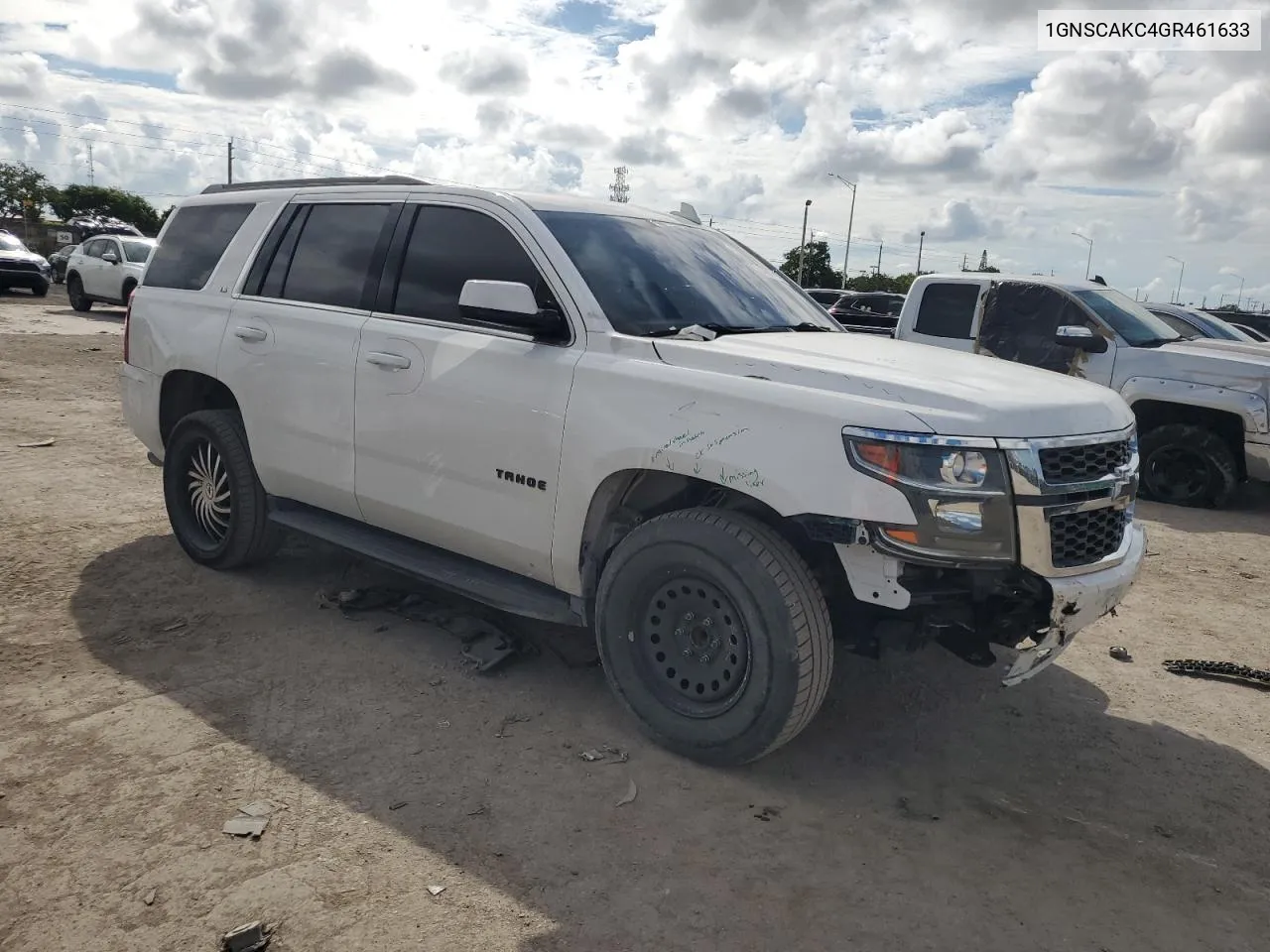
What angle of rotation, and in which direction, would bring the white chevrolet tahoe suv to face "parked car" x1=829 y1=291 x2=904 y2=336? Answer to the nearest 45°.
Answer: approximately 135° to its left

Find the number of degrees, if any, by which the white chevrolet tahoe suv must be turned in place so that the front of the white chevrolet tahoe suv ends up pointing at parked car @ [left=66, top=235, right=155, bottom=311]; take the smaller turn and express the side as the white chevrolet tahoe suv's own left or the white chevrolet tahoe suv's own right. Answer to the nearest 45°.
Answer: approximately 180°

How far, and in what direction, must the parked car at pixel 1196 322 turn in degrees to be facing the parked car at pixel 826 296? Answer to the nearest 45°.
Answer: approximately 180°

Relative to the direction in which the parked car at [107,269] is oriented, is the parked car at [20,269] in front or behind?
behind

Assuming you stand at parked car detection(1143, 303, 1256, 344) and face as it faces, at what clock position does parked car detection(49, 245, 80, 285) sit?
parked car detection(49, 245, 80, 285) is roughly at 5 o'clock from parked car detection(1143, 303, 1256, 344).

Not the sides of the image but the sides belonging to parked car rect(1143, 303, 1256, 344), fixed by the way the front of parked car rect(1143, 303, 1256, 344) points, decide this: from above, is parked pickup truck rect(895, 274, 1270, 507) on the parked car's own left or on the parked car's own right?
on the parked car's own right

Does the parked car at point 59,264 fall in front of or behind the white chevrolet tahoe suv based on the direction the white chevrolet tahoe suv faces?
behind

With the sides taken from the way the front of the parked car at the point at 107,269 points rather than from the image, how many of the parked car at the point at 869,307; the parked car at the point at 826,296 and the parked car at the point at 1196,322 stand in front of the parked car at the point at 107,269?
3
